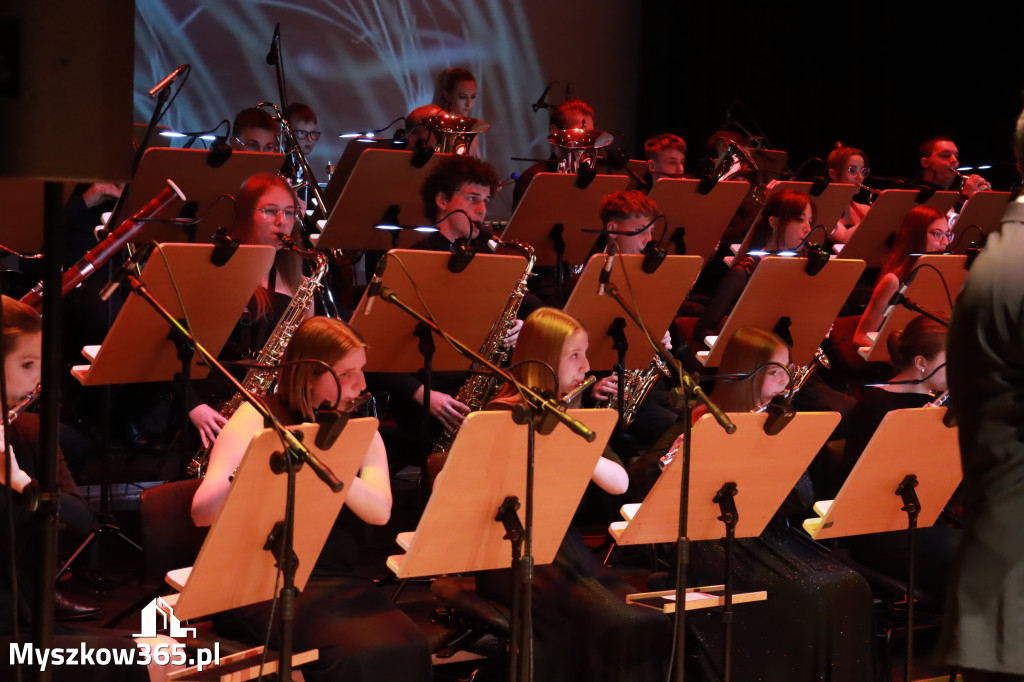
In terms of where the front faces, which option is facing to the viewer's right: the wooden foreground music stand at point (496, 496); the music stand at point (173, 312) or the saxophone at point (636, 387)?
the saxophone

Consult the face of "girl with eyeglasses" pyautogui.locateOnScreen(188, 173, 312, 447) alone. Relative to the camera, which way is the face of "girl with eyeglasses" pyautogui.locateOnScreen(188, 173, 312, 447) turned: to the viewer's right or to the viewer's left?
to the viewer's right

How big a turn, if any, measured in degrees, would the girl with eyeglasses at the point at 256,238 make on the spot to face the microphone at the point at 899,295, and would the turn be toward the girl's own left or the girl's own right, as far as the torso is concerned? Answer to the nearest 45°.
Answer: approximately 45° to the girl's own left

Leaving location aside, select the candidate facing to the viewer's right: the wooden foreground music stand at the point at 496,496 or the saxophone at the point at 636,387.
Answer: the saxophone

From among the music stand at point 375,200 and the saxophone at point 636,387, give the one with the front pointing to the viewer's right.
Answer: the saxophone

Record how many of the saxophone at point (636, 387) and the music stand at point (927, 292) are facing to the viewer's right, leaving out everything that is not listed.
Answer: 1

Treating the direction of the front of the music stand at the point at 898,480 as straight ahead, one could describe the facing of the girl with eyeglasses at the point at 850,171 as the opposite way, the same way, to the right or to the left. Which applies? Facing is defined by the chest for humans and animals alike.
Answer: the opposite way

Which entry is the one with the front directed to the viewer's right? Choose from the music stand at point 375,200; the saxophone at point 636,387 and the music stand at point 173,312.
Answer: the saxophone

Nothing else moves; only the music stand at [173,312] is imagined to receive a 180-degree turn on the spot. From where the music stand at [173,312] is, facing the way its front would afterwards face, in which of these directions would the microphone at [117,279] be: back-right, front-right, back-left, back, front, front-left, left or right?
front-right

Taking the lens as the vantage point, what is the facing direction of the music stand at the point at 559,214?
facing away from the viewer and to the left of the viewer
